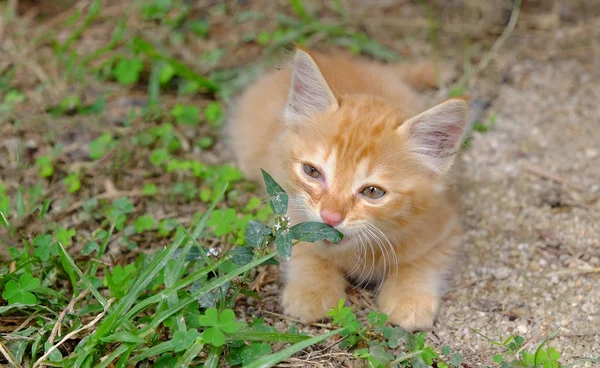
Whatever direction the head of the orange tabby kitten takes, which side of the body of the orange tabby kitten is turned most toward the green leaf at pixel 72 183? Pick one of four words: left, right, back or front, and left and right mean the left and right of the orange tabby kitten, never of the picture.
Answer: right

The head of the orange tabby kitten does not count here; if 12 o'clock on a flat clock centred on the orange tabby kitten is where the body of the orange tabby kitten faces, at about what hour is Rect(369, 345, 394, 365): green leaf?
The green leaf is roughly at 12 o'clock from the orange tabby kitten.

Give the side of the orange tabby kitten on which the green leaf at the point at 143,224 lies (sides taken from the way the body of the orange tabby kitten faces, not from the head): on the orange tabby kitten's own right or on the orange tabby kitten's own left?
on the orange tabby kitten's own right

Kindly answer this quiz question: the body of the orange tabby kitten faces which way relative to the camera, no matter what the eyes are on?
toward the camera

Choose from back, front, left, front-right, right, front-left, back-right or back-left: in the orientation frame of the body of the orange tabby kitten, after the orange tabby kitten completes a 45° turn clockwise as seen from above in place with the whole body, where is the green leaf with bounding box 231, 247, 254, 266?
front

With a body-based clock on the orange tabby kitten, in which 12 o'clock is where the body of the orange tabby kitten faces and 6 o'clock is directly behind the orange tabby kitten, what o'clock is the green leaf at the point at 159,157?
The green leaf is roughly at 4 o'clock from the orange tabby kitten.

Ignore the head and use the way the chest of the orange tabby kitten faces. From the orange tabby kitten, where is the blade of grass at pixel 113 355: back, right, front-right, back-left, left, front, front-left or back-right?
front-right

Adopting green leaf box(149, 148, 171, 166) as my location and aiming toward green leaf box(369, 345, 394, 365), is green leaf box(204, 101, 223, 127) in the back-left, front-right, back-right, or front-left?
back-left

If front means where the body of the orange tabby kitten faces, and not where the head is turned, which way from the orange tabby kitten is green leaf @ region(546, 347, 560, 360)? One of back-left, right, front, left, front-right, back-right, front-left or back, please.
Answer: front-left

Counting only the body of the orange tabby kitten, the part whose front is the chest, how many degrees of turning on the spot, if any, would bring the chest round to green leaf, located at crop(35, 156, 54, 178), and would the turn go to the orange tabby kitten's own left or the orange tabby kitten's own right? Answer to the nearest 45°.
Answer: approximately 90° to the orange tabby kitten's own right

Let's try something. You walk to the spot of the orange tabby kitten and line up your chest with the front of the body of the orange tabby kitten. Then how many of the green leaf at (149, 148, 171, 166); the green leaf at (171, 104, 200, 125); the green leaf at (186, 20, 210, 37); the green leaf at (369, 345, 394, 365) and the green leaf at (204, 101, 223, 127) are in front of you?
1

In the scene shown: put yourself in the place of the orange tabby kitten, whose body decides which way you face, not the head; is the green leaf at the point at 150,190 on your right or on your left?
on your right

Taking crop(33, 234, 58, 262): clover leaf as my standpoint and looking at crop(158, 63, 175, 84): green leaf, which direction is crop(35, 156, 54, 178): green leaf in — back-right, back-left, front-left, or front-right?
front-left

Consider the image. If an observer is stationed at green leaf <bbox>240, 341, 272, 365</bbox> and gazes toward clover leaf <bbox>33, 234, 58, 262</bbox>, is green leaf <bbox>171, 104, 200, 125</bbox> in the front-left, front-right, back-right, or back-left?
front-right

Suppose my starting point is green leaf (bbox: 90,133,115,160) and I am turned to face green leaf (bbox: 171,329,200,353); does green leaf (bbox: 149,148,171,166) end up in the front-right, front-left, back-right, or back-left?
front-left

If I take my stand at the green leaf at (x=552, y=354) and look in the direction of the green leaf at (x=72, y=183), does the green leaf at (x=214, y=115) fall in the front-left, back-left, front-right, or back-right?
front-right

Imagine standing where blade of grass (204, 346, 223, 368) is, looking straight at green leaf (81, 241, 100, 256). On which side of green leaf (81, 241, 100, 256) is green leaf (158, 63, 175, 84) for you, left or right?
right

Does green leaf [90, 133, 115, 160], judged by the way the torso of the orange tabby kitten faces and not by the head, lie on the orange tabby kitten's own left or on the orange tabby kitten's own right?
on the orange tabby kitten's own right

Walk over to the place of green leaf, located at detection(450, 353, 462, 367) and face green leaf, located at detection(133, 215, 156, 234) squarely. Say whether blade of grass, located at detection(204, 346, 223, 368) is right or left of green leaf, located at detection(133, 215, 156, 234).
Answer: left
